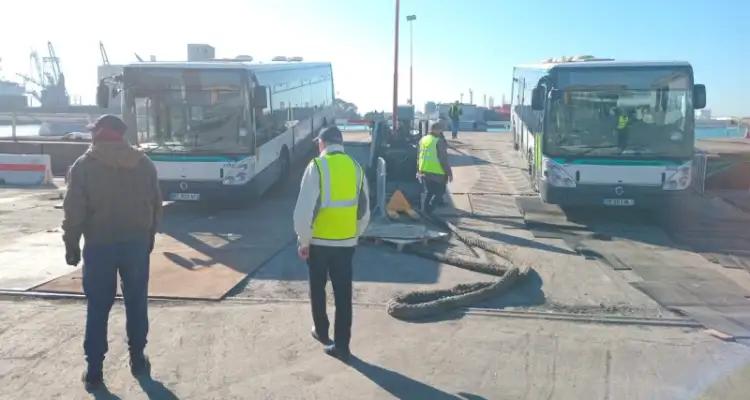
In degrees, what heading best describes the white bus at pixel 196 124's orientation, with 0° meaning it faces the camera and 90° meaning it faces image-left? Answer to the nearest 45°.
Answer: approximately 45°

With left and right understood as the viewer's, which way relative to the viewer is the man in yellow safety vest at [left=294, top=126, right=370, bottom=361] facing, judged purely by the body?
facing away from the viewer and to the left of the viewer

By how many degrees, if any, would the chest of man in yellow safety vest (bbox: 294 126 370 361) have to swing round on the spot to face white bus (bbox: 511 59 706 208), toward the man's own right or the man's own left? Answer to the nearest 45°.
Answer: approximately 90° to the man's own right

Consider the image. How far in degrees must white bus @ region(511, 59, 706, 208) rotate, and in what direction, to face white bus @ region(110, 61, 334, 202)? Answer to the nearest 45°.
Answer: approximately 90° to its right

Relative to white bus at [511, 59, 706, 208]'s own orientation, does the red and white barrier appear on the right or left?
on its right

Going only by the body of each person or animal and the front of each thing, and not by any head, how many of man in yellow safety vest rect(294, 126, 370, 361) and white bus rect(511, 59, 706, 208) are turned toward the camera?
1

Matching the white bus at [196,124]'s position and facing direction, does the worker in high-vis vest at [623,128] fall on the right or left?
on its left

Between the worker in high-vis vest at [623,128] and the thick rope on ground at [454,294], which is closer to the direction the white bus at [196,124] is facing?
the thick rope on ground

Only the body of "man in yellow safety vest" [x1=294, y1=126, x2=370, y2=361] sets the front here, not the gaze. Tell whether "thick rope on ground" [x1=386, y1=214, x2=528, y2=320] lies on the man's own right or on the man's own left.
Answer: on the man's own right

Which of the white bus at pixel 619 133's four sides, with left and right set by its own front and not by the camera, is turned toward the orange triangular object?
front

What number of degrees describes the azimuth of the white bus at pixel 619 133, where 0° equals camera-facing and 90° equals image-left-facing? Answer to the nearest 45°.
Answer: approximately 0°

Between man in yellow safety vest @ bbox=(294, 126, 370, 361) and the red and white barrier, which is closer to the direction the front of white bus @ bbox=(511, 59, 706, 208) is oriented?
the man in yellow safety vest
